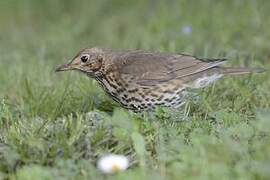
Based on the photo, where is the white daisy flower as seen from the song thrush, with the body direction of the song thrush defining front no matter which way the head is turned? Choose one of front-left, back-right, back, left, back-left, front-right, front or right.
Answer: left

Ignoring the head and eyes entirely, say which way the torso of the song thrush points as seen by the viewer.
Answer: to the viewer's left
